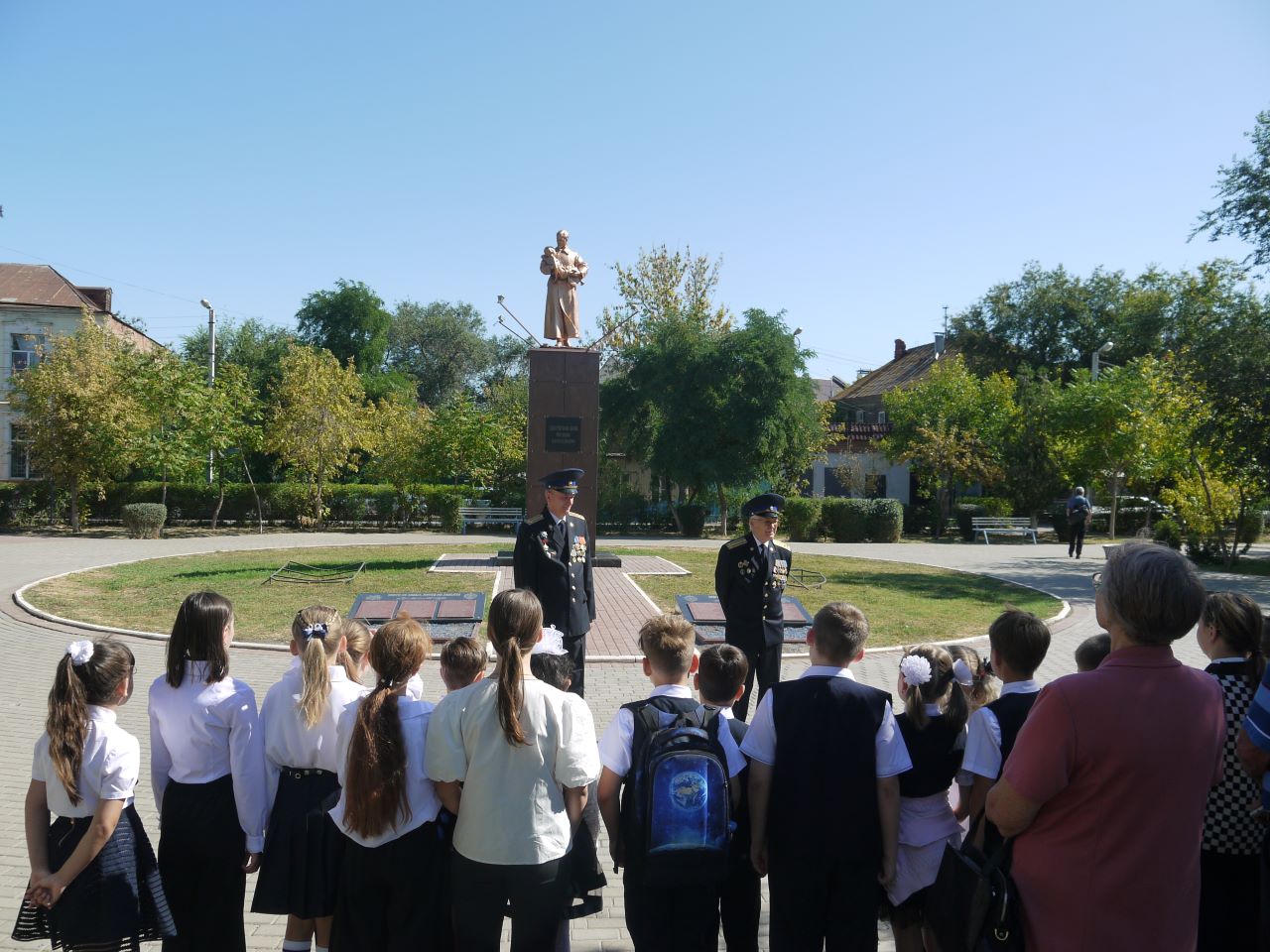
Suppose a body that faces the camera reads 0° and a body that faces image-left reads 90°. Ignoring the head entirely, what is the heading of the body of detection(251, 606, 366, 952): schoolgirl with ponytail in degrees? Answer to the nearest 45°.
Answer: approximately 180°

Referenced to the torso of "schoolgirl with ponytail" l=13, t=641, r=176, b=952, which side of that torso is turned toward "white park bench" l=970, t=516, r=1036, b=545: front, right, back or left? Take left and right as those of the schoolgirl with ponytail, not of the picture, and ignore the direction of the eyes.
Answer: front

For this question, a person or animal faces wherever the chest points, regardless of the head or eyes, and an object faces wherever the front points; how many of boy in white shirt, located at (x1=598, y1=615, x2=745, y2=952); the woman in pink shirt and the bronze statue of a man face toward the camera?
1

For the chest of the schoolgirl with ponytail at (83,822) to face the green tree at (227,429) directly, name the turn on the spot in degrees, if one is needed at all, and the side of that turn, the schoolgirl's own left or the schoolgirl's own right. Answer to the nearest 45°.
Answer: approximately 45° to the schoolgirl's own left

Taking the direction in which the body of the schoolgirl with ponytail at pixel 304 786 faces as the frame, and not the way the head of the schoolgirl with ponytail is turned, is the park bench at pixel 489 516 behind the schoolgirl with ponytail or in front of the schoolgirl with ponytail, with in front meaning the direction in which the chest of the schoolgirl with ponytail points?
in front

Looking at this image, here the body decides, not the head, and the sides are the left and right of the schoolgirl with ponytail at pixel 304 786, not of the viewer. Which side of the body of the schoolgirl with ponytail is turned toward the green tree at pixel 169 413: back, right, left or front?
front

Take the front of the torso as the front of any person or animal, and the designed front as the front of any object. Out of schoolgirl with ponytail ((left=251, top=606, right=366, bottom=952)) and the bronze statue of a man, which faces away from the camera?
the schoolgirl with ponytail

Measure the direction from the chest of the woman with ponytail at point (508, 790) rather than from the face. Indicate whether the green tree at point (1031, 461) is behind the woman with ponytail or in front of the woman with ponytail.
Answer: in front

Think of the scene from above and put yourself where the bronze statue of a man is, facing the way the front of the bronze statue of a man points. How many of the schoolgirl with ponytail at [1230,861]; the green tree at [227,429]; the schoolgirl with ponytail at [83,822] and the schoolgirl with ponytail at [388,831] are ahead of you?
3

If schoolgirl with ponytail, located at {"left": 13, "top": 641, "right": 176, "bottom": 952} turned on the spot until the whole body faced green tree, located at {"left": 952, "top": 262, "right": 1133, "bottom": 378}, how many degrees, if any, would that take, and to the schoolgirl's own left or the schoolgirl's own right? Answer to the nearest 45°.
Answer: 0° — they already face it

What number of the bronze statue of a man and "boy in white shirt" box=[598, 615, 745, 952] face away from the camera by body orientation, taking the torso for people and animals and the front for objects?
1

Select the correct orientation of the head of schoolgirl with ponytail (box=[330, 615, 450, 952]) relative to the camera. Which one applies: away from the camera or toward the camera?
away from the camera

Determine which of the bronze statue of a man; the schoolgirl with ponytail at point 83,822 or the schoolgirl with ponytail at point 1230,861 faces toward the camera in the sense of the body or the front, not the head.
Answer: the bronze statue of a man

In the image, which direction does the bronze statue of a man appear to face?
toward the camera

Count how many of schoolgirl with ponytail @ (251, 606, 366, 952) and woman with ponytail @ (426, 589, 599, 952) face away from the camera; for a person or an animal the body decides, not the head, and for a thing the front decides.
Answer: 2

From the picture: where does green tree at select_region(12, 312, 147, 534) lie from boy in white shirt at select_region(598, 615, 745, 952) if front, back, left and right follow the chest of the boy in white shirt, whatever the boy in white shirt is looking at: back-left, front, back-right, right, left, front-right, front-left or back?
front-left

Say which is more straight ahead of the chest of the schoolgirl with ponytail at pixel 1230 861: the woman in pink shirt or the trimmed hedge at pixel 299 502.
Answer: the trimmed hedge

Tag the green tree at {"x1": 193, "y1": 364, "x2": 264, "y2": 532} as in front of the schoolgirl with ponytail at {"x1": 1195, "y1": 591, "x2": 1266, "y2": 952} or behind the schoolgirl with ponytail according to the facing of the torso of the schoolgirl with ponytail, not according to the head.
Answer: in front

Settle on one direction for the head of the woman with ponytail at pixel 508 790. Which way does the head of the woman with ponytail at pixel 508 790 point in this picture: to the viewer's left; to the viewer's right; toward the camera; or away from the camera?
away from the camera
